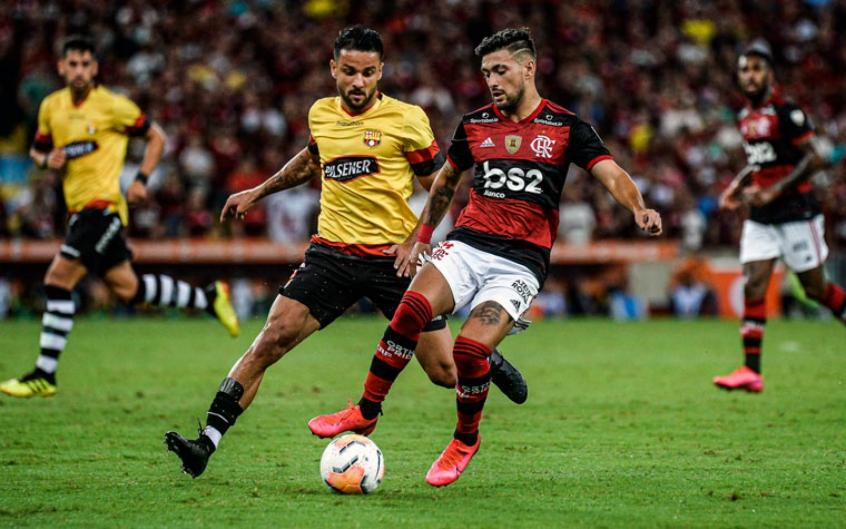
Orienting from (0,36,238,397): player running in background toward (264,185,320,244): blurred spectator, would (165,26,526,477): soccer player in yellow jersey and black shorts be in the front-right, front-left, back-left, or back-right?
back-right

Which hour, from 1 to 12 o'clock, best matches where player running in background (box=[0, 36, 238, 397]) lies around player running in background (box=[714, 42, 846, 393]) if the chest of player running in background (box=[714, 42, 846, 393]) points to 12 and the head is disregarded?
player running in background (box=[0, 36, 238, 397]) is roughly at 1 o'clock from player running in background (box=[714, 42, 846, 393]).

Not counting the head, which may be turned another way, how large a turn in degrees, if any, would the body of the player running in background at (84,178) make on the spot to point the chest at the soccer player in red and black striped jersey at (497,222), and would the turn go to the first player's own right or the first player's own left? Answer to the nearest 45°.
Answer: approximately 90° to the first player's own left

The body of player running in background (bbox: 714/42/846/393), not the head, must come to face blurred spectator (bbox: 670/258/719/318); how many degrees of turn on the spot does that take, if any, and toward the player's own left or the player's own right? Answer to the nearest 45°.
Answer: approximately 135° to the player's own right

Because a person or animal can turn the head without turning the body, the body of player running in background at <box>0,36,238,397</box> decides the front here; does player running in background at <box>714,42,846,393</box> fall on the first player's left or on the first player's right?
on the first player's left

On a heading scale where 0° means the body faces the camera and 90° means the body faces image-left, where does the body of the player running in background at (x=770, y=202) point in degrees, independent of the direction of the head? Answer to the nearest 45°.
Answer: approximately 45°

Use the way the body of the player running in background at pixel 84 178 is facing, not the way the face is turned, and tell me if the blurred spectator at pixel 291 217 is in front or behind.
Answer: behind

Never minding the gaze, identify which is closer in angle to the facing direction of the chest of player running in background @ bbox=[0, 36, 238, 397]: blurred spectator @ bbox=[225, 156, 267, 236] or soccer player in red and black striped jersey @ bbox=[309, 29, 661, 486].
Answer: the soccer player in red and black striped jersey
